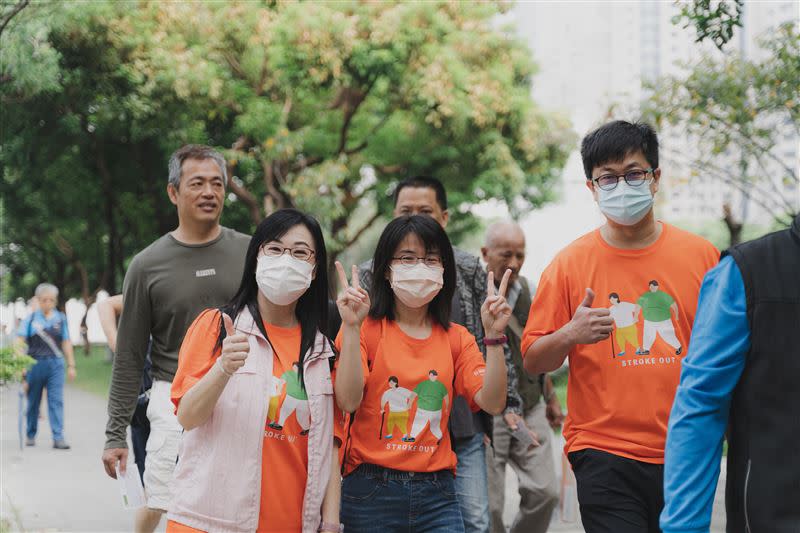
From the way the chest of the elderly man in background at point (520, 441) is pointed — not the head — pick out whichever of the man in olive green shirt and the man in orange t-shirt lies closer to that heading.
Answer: the man in orange t-shirt

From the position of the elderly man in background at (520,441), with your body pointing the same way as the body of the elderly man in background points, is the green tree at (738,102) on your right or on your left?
on your left

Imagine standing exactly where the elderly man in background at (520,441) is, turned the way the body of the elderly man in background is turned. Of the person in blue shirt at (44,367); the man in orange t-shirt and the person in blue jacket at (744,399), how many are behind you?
1

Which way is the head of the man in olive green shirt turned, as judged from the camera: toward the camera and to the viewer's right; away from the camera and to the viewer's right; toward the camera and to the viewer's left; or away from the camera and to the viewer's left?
toward the camera and to the viewer's right

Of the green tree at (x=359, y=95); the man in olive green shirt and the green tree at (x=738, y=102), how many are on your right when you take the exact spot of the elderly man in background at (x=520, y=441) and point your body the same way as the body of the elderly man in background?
1

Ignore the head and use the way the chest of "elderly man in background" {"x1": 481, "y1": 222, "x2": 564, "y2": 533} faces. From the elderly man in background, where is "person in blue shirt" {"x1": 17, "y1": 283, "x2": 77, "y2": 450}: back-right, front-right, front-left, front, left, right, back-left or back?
back
